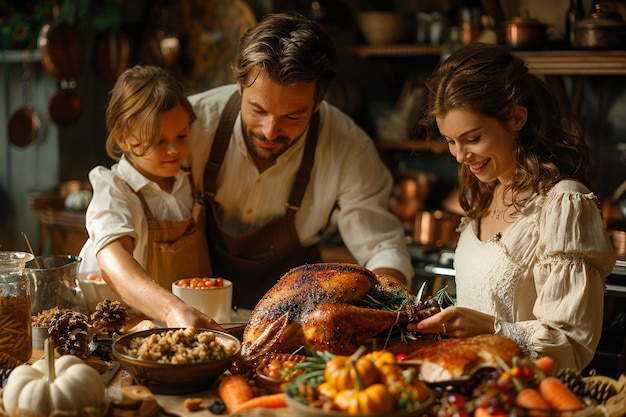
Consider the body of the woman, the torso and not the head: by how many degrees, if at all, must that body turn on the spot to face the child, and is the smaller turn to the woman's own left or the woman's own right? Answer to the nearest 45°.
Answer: approximately 45° to the woman's own right

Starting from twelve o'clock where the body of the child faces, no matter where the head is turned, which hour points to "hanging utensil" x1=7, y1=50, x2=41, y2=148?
The hanging utensil is roughly at 7 o'clock from the child.

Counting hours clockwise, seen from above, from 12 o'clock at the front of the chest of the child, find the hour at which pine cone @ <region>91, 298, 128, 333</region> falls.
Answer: The pine cone is roughly at 2 o'clock from the child.

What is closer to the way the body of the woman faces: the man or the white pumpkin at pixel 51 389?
the white pumpkin

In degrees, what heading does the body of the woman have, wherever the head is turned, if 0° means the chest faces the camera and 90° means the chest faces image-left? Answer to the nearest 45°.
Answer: approximately 45°

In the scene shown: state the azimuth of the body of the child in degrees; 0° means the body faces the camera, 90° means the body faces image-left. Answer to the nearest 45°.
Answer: approximately 315°

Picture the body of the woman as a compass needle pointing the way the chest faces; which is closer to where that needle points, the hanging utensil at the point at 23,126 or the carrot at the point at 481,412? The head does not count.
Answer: the carrot

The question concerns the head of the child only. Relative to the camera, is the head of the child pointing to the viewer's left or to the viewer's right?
to the viewer's right
